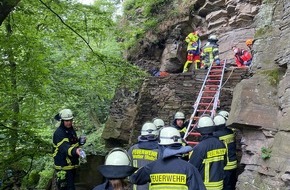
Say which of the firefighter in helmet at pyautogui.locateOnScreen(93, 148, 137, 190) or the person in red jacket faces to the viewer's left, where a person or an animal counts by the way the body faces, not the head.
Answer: the person in red jacket

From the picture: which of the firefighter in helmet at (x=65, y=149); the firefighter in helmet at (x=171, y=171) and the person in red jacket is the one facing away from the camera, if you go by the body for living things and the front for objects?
the firefighter in helmet at (x=171, y=171)

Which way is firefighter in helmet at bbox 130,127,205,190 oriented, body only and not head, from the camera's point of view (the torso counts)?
away from the camera

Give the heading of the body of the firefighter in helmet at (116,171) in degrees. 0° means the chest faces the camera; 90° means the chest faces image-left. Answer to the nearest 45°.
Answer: approximately 180°

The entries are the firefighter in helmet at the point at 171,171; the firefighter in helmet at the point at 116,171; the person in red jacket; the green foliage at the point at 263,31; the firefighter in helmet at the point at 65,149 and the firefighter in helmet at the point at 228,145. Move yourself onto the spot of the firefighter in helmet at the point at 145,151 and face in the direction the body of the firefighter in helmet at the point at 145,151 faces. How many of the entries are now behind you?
2

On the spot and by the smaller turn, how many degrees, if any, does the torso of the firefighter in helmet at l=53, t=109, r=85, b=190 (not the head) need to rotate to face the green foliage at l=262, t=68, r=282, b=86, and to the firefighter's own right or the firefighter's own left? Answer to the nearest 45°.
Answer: approximately 45° to the firefighter's own left

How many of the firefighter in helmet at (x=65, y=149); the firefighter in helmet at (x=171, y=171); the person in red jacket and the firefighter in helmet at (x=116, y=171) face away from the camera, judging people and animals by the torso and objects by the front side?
2

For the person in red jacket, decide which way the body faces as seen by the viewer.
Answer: to the viewer's left

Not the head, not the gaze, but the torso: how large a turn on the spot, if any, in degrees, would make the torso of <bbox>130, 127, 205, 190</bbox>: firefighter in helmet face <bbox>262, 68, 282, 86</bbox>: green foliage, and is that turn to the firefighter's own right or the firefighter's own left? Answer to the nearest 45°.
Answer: approximately 45° to the firefighter's own right

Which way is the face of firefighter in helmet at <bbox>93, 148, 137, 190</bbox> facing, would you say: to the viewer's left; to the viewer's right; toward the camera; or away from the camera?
away from the camera

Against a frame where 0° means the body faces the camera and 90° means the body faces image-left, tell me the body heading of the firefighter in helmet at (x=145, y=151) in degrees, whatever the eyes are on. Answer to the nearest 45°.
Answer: approximately 180°

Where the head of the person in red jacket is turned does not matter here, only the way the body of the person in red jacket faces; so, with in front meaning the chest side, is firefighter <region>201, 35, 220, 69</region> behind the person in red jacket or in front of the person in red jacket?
in front

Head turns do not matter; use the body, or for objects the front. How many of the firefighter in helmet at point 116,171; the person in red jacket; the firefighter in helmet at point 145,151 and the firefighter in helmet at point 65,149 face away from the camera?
2

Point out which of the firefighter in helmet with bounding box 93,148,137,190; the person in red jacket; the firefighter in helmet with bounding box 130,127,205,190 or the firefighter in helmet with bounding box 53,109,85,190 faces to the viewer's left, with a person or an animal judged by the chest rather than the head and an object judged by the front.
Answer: the person in red jacket

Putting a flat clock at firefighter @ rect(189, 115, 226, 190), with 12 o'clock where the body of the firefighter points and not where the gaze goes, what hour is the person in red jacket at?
The person in red jacket is roughly at 2 o'clock from the firefighter.
